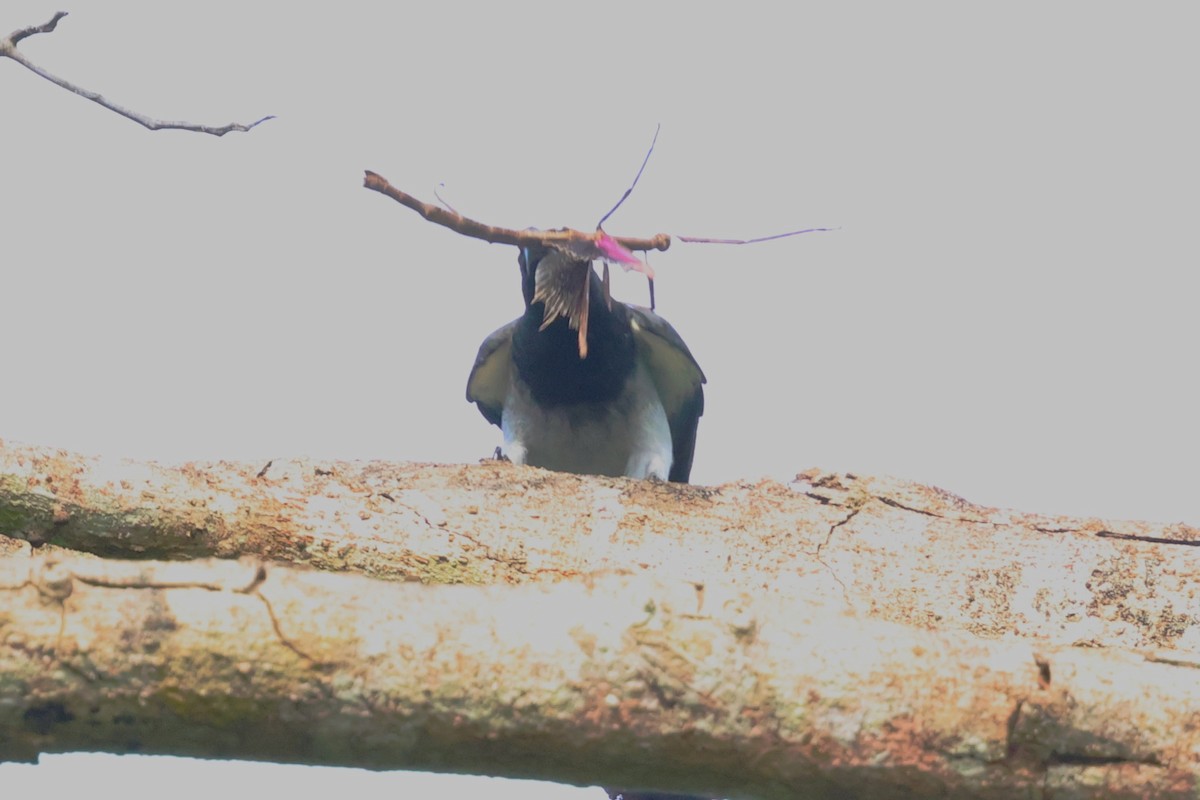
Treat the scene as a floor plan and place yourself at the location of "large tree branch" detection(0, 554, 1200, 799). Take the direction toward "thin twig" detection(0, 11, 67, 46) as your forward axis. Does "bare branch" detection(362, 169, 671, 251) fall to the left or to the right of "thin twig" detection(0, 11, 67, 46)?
right

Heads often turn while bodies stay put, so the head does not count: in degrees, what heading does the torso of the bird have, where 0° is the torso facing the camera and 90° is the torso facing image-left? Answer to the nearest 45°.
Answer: approximately 0°

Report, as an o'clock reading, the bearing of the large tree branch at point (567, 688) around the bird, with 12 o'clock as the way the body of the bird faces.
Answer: The large tree branch is roughly at 12 o'clock from the bird.
